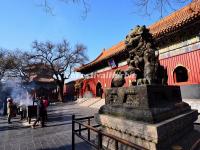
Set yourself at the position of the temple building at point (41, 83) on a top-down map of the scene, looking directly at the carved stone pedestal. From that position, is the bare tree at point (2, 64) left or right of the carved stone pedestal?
right

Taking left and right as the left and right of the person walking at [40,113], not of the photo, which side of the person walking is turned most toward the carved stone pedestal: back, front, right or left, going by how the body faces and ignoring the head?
left

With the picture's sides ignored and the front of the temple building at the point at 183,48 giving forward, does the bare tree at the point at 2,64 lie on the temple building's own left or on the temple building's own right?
on the temple building's own right

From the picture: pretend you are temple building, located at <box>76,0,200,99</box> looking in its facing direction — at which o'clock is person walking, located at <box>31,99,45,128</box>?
The person walking is roughly at 1 o'clock from the temple building.

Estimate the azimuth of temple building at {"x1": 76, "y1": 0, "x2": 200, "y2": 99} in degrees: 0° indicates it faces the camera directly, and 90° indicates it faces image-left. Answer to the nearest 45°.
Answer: approximately 45°

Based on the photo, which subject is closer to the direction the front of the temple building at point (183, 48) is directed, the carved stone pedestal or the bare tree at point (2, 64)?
the carved stone pedestal

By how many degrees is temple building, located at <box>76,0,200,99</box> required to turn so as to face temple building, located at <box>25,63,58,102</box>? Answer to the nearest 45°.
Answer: approximately 90° to its right
